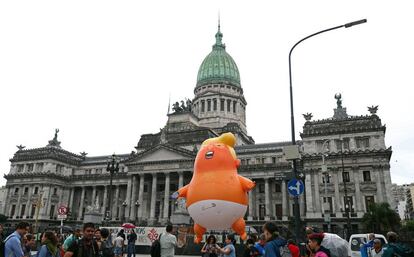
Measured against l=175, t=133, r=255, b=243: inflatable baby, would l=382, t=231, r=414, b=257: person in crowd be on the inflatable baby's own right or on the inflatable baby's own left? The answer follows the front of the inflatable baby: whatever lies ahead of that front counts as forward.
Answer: on the inflatable baby's own left

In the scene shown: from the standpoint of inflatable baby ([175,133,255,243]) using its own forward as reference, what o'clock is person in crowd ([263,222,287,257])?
The person in crowd is roughly at 10 o'clock from the inflatable baby.

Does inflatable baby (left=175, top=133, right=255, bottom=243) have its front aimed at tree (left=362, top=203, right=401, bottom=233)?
no

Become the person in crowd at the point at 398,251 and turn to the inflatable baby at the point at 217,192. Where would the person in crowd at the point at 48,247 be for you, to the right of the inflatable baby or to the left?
left

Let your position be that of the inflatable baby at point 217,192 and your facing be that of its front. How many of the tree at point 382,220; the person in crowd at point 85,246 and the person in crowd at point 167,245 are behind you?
1

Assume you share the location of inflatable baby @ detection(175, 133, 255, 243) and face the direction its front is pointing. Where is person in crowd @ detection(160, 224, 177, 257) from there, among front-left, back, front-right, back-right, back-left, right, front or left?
front

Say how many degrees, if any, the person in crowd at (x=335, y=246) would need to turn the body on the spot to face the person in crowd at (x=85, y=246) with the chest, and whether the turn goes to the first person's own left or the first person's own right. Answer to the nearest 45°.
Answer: approximately 45° to the first person's own left

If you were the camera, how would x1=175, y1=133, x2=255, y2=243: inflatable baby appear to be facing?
facing the viewer and to the left of the viewer

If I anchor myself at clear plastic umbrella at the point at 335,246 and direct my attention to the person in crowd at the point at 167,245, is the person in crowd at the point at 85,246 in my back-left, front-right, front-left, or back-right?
front-left
